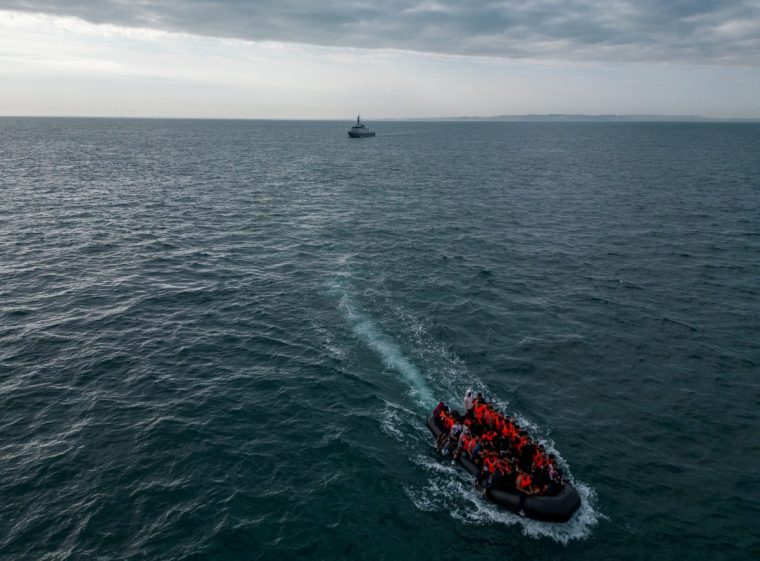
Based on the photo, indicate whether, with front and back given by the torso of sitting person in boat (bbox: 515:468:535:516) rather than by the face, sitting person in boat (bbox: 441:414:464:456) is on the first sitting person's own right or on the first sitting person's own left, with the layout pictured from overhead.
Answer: on the first sitting person's own right

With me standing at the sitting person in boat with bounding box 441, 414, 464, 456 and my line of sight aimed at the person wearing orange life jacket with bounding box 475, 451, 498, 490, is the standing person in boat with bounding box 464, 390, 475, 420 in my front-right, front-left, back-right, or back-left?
back-left
